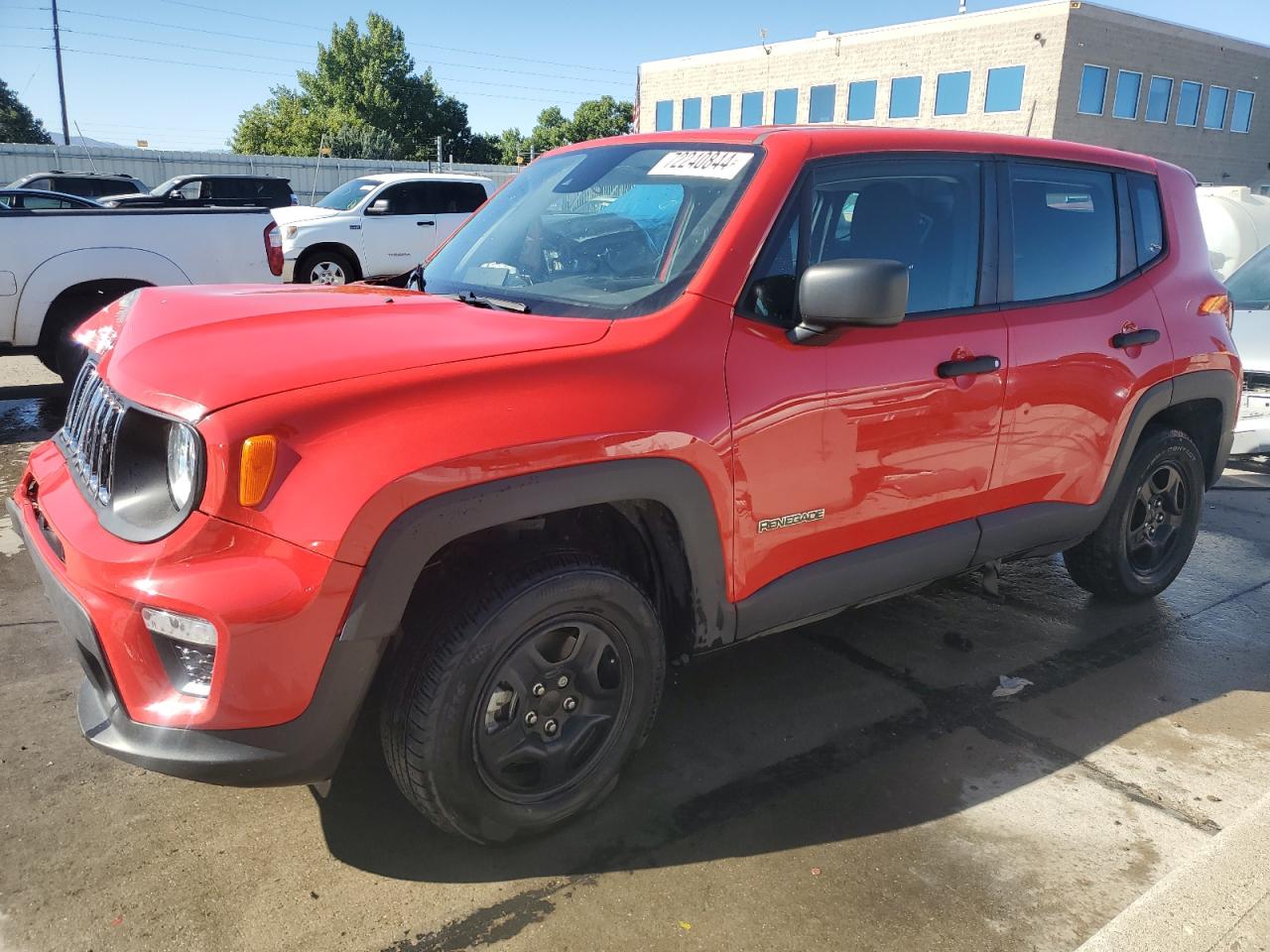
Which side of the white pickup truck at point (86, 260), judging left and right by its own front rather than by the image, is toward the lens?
left

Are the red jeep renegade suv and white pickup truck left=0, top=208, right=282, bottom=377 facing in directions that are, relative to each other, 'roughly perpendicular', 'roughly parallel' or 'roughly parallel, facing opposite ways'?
roughly parallel

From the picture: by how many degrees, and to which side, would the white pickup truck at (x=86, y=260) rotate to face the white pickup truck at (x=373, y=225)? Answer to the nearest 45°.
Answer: approximately 135° to its right

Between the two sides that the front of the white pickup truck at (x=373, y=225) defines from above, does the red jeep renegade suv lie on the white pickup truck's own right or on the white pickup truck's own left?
on the white pickup truck's own left

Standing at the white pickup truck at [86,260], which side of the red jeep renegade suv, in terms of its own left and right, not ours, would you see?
right

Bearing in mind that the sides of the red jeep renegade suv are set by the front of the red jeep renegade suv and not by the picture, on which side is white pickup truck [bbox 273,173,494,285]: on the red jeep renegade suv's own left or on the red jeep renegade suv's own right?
on the red jeep renegade suv's own right

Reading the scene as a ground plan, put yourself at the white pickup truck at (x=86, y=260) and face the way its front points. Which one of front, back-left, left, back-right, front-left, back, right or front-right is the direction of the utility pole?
right

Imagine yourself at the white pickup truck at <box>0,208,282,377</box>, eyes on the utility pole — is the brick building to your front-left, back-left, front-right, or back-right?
front-right

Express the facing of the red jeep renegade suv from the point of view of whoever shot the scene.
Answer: facing the viewer and to the left of the viewer

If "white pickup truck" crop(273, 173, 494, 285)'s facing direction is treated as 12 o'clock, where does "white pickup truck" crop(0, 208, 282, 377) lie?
"white pickup truck" crop(0, 208, 282, 377) is roughly at 11 o'clock from "white pickup truck" crop(273, 173, 494, 285).

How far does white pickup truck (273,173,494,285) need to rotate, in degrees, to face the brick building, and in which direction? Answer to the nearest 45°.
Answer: approximately 180°

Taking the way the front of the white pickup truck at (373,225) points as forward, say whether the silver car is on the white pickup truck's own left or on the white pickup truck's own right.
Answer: on the white pickup truck's own left

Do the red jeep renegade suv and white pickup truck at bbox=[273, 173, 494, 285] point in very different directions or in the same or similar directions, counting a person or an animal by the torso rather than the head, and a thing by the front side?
same or similar directions

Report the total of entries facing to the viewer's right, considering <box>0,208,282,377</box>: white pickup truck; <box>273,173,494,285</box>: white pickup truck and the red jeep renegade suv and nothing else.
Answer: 0

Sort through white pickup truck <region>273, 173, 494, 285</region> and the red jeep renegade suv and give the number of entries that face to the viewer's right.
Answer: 0

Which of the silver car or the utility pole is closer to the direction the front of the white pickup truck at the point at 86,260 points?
the utility pole

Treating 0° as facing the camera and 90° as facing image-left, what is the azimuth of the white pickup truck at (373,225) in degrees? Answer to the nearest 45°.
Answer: approximately 45°
